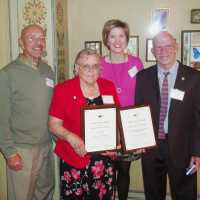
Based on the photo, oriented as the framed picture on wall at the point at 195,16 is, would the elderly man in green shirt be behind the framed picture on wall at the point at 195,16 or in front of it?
in front

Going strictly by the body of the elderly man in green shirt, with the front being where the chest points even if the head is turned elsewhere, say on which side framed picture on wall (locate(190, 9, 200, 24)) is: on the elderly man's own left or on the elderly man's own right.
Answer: on the elderly man's own left

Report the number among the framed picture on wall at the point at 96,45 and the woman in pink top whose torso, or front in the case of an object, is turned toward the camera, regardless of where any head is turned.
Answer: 2

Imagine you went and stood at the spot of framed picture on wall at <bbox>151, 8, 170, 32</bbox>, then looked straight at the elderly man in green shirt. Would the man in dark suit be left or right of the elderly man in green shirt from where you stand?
left

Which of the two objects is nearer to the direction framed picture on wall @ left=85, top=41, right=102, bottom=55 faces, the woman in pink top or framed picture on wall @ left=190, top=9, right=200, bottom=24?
the woman in pink top
